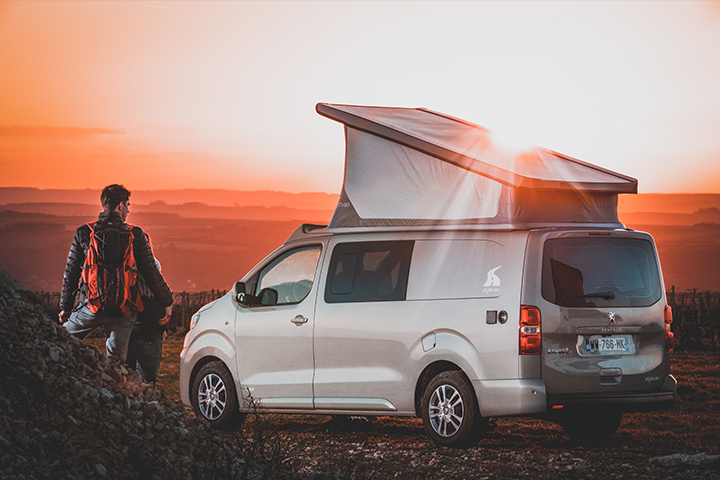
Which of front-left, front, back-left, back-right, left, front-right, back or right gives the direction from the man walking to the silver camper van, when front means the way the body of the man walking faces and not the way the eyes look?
right

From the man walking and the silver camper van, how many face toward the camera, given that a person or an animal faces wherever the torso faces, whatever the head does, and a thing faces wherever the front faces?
0

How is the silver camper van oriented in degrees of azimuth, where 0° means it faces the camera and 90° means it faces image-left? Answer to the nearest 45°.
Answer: approximately 135°

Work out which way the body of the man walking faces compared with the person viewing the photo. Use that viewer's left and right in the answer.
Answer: facing away from the viewer

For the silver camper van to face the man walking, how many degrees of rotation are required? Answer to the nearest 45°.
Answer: approximately 45° to its left
